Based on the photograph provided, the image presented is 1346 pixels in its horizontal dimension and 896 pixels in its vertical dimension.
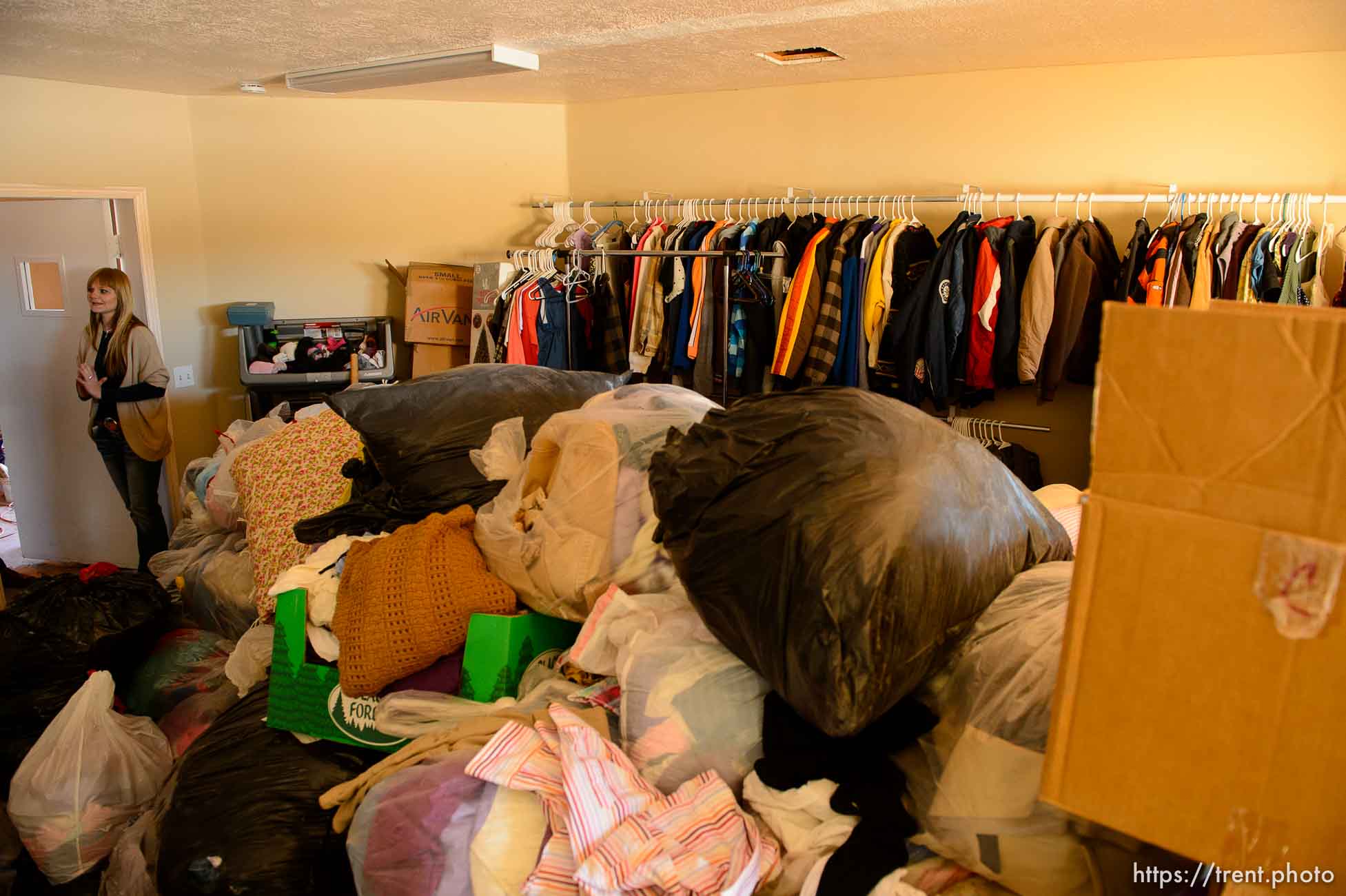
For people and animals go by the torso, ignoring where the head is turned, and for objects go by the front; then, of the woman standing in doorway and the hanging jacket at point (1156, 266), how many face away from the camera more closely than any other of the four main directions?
0

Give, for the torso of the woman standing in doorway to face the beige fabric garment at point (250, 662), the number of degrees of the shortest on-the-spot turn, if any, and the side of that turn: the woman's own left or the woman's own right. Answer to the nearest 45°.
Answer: approximately 45° to the woman's own left

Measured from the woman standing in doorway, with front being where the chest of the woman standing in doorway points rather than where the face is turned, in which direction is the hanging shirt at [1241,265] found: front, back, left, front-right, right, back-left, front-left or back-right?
left

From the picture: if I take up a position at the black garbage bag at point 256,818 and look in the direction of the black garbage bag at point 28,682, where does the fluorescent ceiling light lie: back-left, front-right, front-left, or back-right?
front-right

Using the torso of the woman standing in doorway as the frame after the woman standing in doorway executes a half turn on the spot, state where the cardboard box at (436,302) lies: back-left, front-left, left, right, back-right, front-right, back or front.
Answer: front-right

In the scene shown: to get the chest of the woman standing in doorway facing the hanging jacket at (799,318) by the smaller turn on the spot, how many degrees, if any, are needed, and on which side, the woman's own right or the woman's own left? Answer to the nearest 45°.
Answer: approximately 90° to the woman's own left

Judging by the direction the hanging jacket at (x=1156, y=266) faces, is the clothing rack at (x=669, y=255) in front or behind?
in front

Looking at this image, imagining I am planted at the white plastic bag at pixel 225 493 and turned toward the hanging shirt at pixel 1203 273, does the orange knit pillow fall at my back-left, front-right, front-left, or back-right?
front-right

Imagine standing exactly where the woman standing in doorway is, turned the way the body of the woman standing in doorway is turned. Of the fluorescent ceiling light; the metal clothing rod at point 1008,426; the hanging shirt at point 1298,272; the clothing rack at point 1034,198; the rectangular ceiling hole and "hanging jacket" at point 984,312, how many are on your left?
6

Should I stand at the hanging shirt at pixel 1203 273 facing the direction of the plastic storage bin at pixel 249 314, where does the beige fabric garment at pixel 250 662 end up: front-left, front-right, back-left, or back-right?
front-left

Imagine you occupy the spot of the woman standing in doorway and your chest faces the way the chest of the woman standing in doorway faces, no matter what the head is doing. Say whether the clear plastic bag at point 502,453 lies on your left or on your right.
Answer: on your left

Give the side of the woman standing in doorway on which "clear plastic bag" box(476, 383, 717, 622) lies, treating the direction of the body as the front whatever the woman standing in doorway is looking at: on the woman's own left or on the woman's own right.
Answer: on the woman's own left

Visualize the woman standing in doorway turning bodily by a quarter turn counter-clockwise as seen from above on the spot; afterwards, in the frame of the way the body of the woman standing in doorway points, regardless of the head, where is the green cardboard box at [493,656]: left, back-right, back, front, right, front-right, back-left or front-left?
front-right
